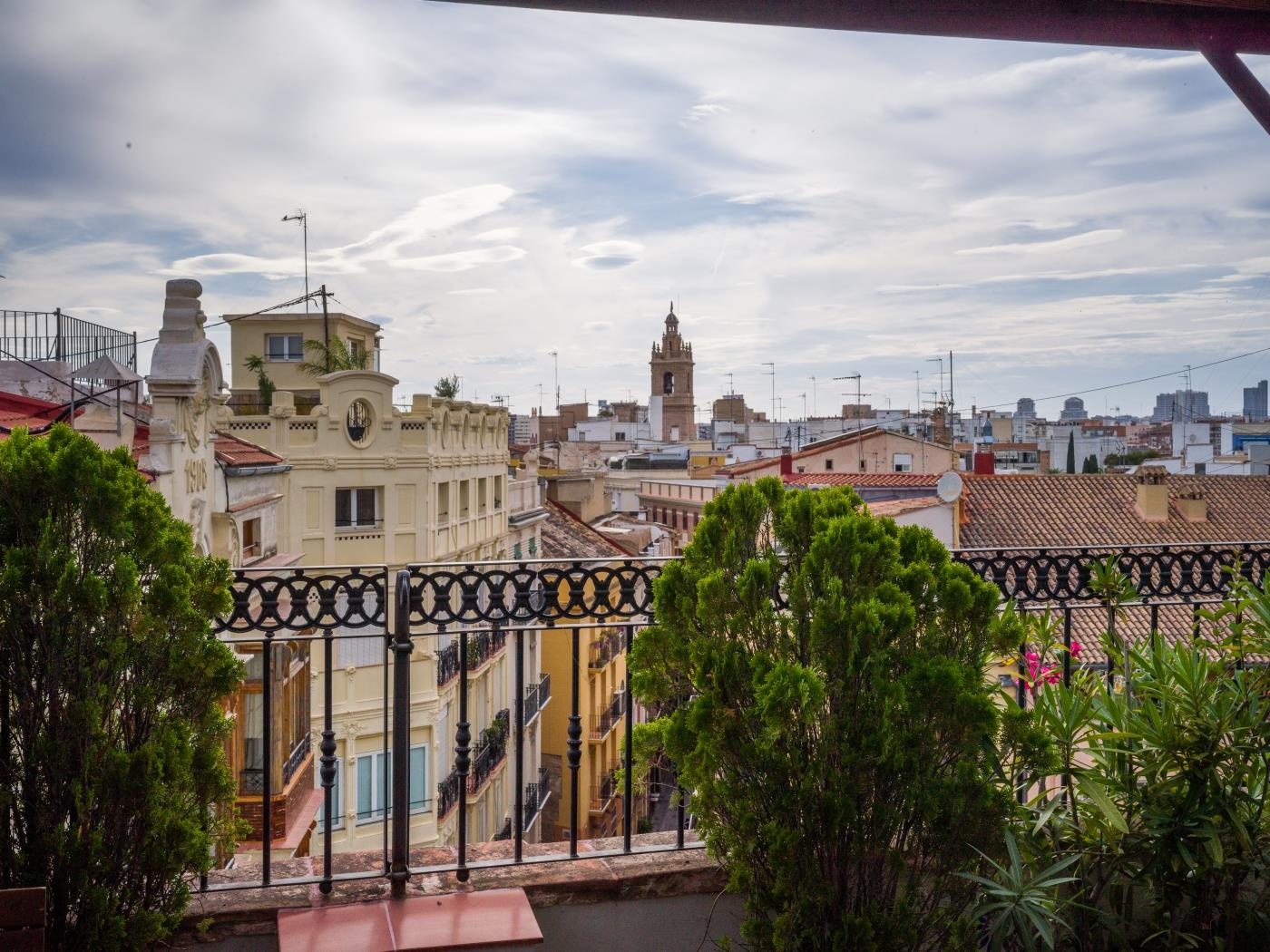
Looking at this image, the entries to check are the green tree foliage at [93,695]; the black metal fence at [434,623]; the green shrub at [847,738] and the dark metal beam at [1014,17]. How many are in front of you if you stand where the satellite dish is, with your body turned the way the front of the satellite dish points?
4

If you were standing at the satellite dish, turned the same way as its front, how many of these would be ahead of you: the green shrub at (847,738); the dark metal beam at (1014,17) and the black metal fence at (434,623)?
3

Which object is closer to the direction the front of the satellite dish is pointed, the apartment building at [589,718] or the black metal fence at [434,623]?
the black metal fence

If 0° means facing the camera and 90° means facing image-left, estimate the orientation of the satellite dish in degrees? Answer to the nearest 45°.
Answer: approximately 0°

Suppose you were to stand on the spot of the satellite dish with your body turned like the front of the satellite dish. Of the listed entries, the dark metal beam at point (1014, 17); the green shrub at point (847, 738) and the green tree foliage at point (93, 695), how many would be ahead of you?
3

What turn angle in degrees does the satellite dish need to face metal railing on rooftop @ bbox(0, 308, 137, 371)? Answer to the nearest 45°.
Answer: approximately 45° to its right

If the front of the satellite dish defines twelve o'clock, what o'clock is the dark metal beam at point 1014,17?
The dark metal beam is roughly at 12 o'clock from the satellite dish.
